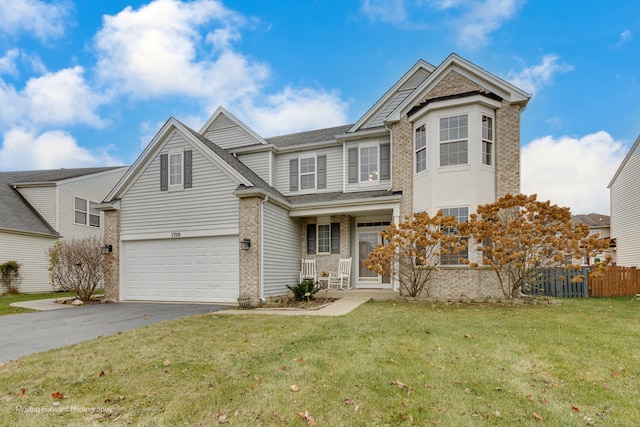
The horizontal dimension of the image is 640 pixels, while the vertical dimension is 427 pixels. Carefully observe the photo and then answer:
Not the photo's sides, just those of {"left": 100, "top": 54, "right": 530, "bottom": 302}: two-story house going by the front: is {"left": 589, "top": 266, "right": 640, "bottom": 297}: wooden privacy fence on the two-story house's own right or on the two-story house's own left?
on the two-story house's own left

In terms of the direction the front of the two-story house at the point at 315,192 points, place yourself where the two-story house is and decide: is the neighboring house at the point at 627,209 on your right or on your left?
on your left

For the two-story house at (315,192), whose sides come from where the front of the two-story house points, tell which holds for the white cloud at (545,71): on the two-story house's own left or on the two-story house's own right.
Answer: on the two-story house's own left

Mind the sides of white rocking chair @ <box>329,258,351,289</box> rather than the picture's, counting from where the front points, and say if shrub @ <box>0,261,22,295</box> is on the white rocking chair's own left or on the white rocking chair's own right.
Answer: on the white rocking chair's own right

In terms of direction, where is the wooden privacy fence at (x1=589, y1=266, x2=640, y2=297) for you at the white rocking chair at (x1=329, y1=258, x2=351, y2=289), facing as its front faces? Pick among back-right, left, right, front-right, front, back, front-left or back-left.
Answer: back-left

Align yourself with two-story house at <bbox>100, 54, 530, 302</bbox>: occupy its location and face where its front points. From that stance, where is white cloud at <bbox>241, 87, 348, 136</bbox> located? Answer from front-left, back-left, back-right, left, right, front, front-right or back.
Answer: back

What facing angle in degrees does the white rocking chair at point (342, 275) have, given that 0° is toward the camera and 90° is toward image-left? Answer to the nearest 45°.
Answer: approximately 45°

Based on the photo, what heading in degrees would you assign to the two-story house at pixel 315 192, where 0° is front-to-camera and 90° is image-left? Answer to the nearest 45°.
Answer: approximately 0°
